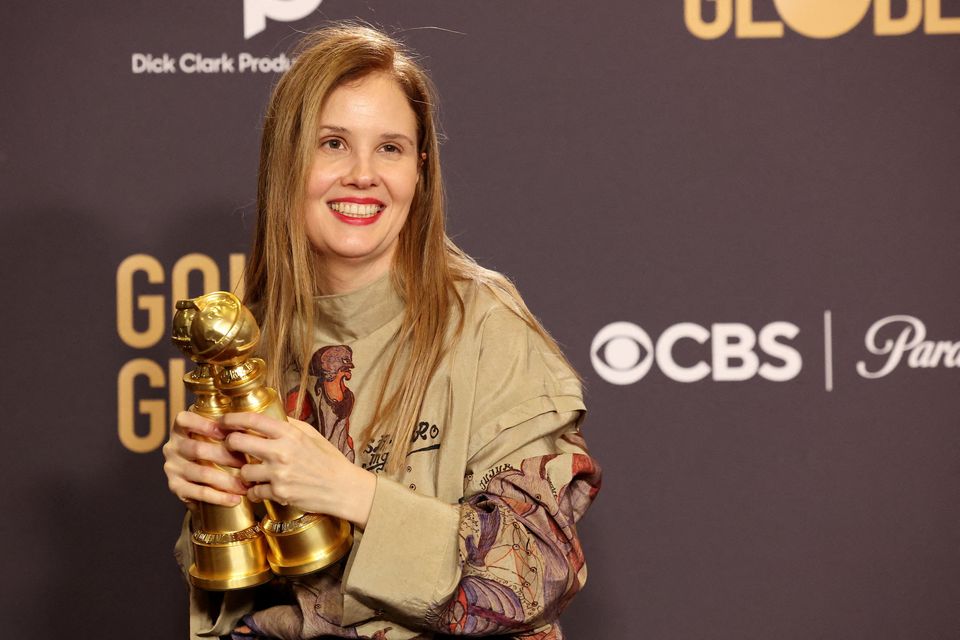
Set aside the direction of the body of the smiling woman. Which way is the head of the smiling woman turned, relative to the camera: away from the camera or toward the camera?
toward the camera

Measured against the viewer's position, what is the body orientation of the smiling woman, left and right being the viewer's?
facing the viewer and to the left of the viewer
